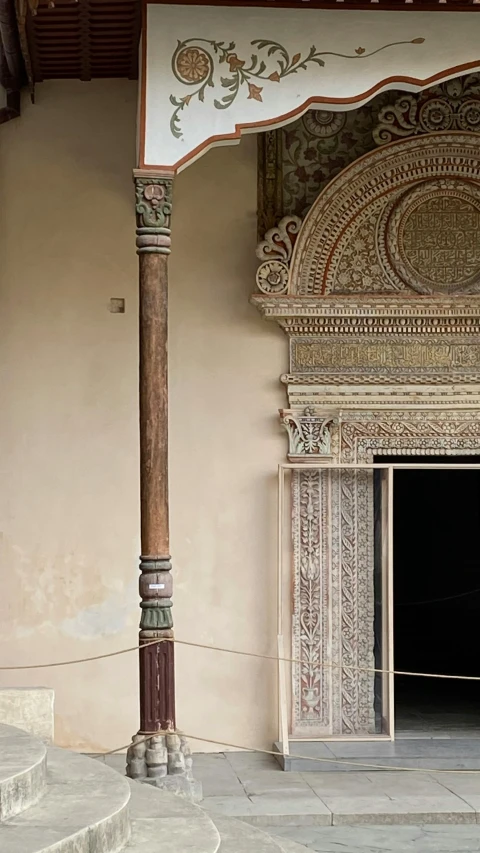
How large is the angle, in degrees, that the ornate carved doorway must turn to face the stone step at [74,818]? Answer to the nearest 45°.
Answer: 0° — it already faces it

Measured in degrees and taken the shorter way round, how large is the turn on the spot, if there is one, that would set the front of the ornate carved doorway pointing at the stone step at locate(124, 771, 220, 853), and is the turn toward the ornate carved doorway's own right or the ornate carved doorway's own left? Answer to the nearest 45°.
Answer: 0° — it already faces it

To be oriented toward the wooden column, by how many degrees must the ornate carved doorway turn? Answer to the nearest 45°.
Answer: approximately 45° to its right

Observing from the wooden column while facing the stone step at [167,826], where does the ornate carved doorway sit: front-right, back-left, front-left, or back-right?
back-left

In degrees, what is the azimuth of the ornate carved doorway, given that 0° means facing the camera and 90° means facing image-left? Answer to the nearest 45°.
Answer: approximately 0°
